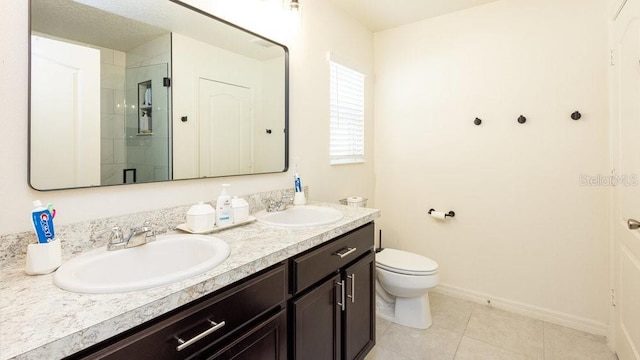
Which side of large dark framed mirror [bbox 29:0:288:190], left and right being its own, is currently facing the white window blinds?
left

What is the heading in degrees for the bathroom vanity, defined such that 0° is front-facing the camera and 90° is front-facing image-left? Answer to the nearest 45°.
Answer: approximately 315°

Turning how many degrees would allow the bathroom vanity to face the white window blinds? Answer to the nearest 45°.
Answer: approximately 90° to its left

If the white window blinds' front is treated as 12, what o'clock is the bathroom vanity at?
The bathroom vanity is roughly at 2 o'clock from the white window blinds.

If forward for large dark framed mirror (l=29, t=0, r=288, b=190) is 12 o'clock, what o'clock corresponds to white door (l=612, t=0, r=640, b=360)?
The white door is roughly at 11 o'clock from the large dark framed mirror.

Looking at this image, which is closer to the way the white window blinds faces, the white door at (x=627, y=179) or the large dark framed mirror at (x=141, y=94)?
the white door

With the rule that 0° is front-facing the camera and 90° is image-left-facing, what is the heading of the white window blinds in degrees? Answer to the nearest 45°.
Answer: approximately 315°

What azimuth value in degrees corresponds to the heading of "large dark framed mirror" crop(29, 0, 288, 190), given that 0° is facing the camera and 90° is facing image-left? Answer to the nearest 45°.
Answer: approximately 315°
